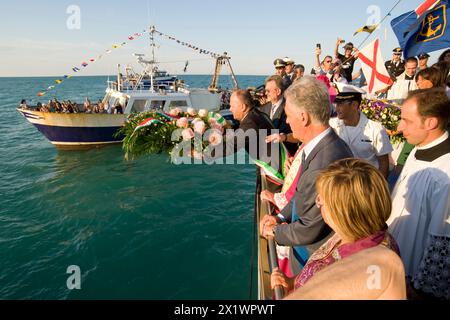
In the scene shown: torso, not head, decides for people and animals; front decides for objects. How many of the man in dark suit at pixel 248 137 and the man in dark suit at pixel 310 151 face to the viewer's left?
2

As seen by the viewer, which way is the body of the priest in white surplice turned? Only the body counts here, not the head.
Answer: to the viewer's left

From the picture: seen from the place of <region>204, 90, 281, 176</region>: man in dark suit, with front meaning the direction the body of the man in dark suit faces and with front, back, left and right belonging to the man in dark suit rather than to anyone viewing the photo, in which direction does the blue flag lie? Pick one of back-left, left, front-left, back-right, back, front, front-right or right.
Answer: back-right

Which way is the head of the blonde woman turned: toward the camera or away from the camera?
away from the camera

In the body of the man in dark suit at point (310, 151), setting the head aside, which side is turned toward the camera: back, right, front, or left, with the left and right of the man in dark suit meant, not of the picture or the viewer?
left

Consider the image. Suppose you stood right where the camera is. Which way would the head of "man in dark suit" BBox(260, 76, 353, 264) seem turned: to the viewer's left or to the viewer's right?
to the viewer's left

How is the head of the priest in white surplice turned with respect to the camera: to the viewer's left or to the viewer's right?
to the viewer's left

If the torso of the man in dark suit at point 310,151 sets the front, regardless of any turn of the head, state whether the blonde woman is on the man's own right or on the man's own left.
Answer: on the man's own left

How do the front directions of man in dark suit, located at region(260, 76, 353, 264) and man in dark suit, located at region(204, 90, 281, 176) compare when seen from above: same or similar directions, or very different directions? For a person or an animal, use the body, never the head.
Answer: same or similar directions

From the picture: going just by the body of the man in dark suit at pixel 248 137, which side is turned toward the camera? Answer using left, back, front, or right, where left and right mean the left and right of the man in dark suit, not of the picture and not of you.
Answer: left

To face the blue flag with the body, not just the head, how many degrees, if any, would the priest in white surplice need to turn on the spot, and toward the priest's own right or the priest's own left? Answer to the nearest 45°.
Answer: approximately 90° to the priest's own right

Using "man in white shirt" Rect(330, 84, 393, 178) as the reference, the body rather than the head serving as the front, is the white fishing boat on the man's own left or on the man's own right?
on the man's own right
